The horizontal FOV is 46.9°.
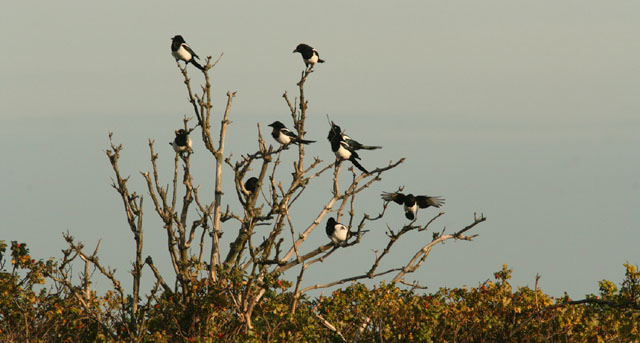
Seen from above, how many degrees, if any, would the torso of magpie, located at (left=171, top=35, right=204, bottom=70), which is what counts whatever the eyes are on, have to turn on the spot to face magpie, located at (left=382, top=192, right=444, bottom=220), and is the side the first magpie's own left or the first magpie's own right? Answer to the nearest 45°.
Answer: approximately 135° to the first magpie's own left

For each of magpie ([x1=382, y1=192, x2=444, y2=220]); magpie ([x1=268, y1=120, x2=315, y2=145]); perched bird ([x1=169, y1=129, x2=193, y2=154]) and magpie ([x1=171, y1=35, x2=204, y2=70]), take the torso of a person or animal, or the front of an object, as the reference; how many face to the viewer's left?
2

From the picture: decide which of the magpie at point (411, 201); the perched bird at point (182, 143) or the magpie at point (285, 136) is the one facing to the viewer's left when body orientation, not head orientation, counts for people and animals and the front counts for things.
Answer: the magpie at point (285, 136)

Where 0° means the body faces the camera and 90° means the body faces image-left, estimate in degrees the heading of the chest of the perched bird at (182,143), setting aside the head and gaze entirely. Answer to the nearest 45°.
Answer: approximately 0°

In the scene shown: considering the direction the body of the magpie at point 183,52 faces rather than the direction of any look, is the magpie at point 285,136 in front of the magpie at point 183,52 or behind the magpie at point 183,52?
behind

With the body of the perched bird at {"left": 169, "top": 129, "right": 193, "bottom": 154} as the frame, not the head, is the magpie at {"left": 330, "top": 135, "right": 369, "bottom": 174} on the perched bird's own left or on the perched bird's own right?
on the perched bird's own left

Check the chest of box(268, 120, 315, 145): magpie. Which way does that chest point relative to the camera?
to the viewer's left

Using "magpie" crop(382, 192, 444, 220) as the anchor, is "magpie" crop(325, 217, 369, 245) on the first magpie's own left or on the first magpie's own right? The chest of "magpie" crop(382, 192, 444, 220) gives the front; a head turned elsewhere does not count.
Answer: on the first magpie's own right

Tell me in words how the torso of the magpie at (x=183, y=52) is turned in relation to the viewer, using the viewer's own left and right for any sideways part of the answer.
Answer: facing to the left of the viewer

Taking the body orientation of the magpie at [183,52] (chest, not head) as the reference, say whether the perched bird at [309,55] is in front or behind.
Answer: behind
